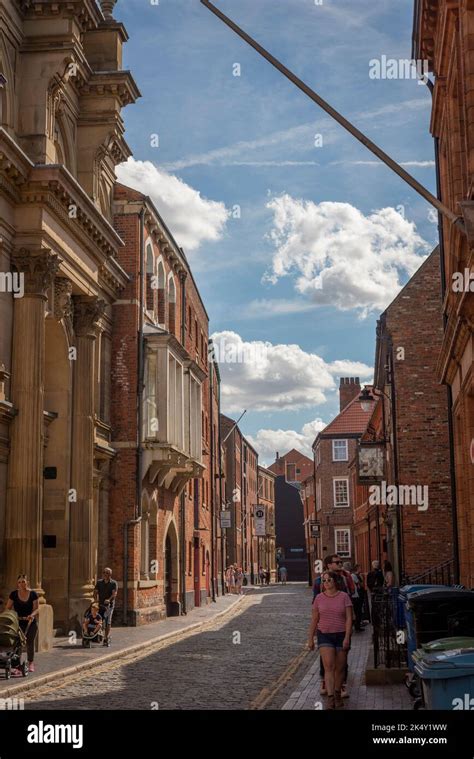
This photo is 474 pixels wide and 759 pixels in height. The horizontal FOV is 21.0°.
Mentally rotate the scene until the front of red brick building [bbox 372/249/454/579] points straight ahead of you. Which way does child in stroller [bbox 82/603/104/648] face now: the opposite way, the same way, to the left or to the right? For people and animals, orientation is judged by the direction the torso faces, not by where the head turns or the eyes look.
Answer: to the left

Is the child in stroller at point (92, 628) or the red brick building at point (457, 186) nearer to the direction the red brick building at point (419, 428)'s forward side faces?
the child in stroller

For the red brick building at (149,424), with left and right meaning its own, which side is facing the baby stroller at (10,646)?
right

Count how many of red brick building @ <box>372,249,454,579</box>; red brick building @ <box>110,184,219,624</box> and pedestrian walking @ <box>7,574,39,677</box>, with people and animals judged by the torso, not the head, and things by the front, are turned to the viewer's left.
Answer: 1

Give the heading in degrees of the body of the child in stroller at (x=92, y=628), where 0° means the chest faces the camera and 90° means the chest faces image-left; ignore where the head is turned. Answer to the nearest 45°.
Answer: approximately 0°

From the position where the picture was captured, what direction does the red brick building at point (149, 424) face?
facing to the right of the viewer

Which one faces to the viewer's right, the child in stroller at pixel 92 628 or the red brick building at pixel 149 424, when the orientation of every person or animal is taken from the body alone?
the red brick building

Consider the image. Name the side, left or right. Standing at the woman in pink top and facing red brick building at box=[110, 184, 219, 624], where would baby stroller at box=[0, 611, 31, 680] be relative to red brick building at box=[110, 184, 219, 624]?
left

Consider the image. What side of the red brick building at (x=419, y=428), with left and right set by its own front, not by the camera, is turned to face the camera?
left

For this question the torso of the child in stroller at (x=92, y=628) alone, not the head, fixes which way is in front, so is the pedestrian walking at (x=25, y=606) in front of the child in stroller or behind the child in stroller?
in front

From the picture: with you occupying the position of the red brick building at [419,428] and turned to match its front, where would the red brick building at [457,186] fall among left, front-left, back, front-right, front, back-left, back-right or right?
left

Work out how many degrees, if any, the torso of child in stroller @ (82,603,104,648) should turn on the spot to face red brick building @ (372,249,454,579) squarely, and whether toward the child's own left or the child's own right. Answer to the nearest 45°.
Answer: approximately 135° to the child's own left

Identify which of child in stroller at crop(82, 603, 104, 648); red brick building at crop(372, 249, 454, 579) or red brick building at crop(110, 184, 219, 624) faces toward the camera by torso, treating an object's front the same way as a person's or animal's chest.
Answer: the child in stroller
